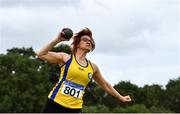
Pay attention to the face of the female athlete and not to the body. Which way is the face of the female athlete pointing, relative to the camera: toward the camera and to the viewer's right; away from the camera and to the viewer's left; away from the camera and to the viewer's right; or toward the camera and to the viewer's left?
toward the camera and to the viewer's right

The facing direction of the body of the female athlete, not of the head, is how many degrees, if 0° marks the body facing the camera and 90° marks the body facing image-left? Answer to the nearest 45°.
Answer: approximately 315°
